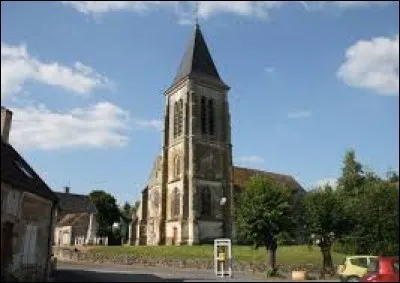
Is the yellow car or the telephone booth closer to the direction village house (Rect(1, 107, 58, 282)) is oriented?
the yellow car

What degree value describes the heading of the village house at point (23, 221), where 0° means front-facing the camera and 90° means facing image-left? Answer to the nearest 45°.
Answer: approximately 315°

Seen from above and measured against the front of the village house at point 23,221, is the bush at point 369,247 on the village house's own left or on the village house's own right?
on the village house's own left

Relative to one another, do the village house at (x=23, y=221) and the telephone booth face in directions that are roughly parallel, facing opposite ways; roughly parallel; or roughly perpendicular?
roughly perpendicular

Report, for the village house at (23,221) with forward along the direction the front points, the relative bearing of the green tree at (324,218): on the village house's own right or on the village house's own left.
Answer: on the village house's own left

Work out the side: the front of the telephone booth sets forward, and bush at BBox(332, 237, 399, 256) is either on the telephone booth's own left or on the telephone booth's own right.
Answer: on the telephone booth's own left

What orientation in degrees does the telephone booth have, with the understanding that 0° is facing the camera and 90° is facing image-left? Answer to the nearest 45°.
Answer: approximately 0°

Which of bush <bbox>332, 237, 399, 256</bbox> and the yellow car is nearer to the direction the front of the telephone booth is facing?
the yellow car

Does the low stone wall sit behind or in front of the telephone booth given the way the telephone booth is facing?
behind

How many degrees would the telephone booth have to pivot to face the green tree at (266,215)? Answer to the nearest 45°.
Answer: approximately 135° to its left
